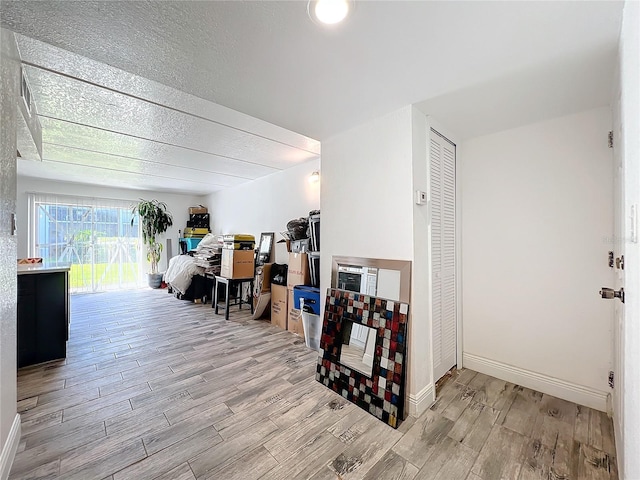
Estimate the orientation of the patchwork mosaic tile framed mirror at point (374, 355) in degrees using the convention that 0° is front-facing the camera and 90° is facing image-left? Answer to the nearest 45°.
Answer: approximately 45°

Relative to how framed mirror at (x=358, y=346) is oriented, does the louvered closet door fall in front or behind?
behind

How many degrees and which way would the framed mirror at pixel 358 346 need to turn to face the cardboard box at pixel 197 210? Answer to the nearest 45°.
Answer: approximately 90° to its right

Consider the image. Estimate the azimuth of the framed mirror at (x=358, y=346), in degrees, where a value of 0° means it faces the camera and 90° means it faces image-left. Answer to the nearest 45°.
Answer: approximately 45°

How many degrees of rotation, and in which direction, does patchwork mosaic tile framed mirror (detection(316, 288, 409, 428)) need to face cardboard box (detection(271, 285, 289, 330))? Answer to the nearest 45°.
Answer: approximately 90° to its right

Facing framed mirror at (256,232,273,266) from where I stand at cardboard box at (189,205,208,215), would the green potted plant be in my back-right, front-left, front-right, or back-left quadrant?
back-right

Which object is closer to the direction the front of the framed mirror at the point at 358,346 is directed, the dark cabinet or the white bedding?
the dark cabinet
